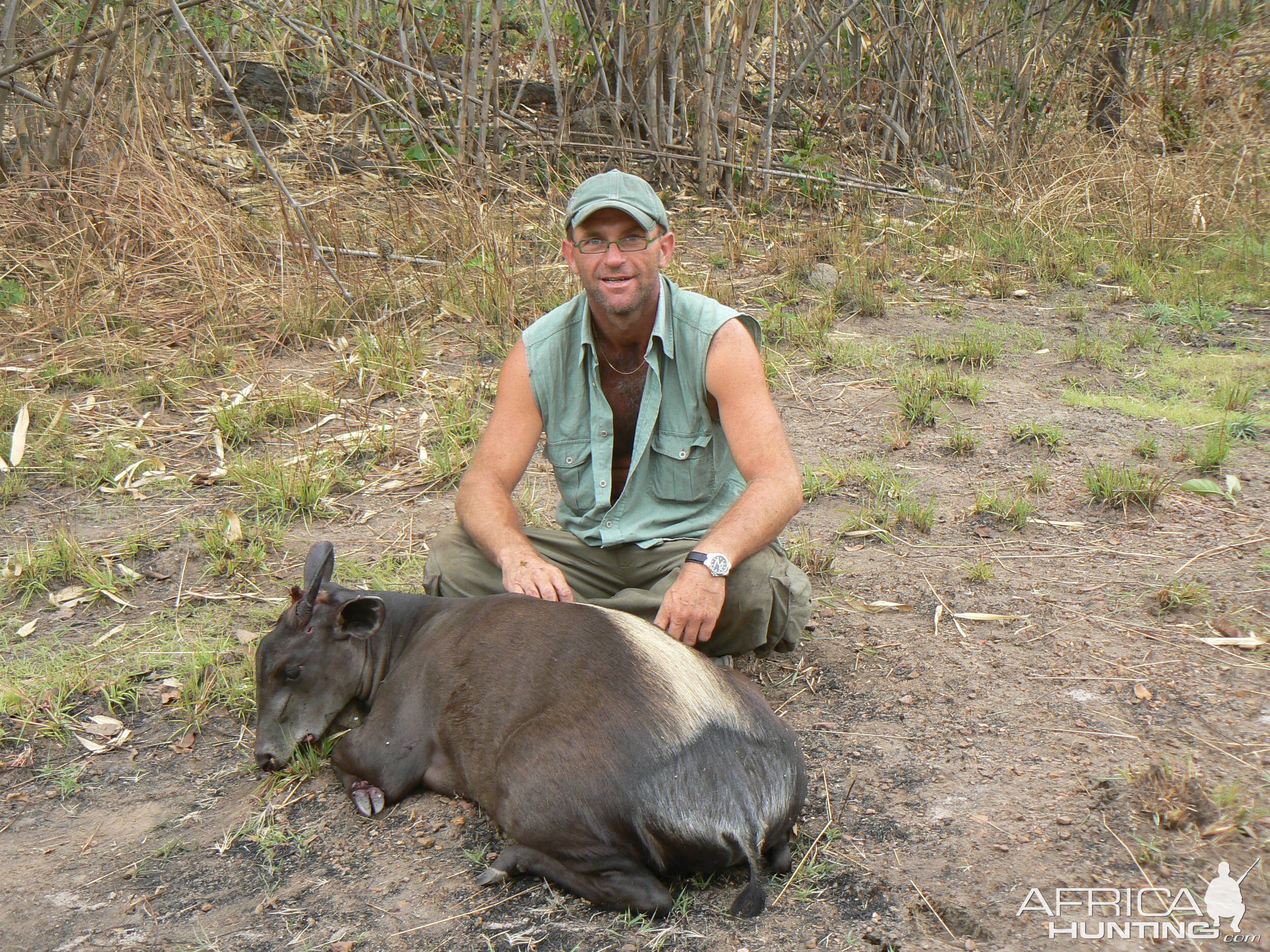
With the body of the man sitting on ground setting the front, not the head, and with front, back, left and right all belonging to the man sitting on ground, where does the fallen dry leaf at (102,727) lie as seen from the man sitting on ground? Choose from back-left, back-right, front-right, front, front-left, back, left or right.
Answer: right

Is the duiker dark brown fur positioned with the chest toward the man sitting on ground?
no

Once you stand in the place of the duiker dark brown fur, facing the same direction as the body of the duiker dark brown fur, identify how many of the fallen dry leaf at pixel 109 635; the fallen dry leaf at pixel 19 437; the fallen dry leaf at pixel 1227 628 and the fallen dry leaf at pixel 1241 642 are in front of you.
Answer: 2

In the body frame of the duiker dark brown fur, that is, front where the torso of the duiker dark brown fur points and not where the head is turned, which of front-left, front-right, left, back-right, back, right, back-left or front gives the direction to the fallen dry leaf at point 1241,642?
back-right

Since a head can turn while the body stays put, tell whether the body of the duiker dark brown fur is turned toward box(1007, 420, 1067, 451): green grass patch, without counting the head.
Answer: no

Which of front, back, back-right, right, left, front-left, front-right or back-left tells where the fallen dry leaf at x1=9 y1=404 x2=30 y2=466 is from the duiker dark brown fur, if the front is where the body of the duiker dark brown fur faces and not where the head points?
front

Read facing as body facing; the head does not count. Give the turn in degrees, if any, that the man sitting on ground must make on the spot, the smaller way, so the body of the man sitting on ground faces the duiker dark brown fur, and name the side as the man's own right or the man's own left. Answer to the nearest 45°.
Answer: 0° — they already face it

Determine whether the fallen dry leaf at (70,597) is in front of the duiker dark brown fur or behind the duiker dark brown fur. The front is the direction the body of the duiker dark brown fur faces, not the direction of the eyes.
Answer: in front

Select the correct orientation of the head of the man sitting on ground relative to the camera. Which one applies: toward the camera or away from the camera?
toward the camera

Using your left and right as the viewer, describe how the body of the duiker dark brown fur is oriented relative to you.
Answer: facing away from the viewer and to the left of the viewer

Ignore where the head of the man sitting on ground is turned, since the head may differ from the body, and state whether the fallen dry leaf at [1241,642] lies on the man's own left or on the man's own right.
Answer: on the man's own left

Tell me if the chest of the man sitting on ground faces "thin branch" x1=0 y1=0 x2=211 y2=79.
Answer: no

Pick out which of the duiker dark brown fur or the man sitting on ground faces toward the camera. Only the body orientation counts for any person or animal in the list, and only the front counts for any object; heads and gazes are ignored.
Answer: the man sitting on ground

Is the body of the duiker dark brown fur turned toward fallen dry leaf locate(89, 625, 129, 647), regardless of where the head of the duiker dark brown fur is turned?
yes

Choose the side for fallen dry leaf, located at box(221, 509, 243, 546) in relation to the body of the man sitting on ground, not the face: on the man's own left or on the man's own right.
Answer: on the man's own right

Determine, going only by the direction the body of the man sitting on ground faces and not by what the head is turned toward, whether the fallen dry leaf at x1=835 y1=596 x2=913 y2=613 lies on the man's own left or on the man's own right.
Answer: on the man's own left

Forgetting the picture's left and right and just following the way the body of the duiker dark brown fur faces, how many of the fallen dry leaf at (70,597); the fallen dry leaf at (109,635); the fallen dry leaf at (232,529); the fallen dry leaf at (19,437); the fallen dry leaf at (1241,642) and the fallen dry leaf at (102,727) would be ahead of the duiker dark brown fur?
5

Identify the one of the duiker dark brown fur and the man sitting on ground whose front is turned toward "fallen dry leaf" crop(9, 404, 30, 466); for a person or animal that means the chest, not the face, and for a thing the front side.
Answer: the duiker dark brown fur

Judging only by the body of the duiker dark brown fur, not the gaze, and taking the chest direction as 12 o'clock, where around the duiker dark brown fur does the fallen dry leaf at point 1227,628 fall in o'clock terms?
The fallen dry leaf is roughly at 4 o'clock from the duiker dark brown fur.

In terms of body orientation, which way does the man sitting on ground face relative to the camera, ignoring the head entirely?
toward the camera

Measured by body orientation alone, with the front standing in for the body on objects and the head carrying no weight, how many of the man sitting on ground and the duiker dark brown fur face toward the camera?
1

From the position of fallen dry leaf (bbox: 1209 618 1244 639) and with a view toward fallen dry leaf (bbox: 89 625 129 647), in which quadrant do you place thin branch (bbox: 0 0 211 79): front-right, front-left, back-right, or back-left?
front-right
